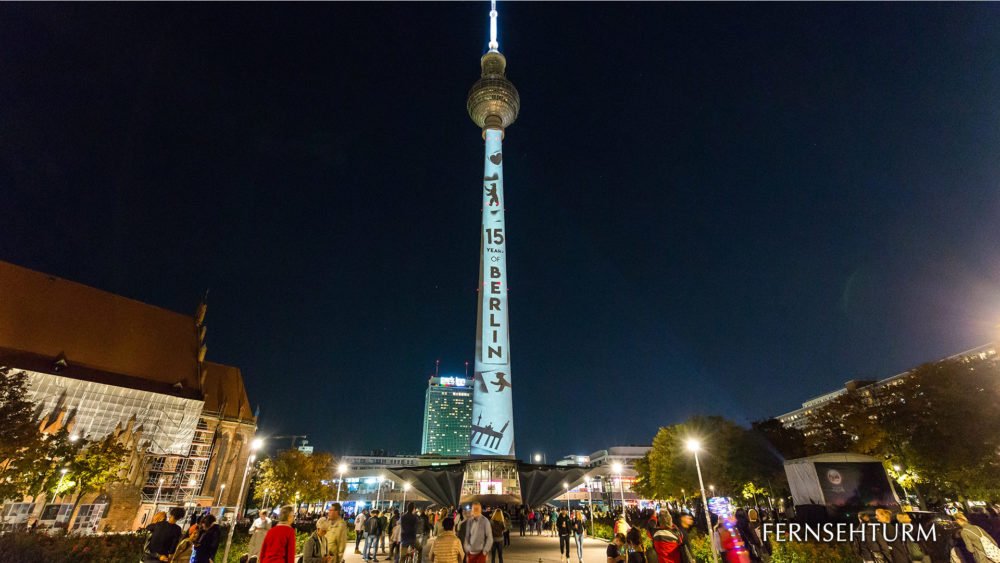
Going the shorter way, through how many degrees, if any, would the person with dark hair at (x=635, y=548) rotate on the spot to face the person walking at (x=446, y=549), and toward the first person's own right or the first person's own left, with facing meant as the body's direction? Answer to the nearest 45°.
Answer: approximately 135° to the first person's own left

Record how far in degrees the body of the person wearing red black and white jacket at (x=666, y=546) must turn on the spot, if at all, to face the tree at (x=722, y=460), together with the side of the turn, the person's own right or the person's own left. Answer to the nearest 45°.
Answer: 0° — they already face it

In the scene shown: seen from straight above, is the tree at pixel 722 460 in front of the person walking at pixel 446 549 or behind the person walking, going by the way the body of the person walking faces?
in front

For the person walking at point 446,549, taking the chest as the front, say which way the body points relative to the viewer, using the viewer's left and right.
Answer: facing away from the viewer

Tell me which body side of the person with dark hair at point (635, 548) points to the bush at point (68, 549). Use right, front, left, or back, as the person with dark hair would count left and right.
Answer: left

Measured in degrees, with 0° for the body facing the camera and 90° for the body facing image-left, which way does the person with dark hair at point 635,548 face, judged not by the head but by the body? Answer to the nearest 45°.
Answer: approximately 180°

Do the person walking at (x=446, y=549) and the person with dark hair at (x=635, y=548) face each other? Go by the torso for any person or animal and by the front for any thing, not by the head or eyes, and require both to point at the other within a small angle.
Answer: no

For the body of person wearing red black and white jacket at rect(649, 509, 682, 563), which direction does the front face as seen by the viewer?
away from the camera

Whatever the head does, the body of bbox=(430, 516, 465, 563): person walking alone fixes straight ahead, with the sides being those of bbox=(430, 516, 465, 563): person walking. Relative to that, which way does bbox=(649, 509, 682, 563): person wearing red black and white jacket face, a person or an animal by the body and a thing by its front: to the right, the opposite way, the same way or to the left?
the same way

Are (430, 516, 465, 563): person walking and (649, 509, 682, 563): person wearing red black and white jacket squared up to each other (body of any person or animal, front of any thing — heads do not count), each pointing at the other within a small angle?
no

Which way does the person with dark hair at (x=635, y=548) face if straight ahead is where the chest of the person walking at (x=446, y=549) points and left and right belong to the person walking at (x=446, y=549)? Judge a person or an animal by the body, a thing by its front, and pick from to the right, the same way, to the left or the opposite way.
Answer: the same way

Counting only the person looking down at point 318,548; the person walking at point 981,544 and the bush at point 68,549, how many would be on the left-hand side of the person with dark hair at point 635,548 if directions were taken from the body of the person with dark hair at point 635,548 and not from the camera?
2

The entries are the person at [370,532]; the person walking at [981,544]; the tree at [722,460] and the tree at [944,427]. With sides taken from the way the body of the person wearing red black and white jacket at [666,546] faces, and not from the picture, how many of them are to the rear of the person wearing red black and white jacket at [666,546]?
0

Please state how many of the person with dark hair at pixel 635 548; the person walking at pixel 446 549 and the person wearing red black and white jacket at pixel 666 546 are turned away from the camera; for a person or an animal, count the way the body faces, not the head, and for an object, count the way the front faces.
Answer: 3
